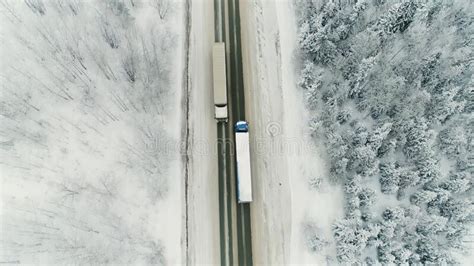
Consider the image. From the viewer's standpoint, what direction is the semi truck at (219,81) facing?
toward the camera
